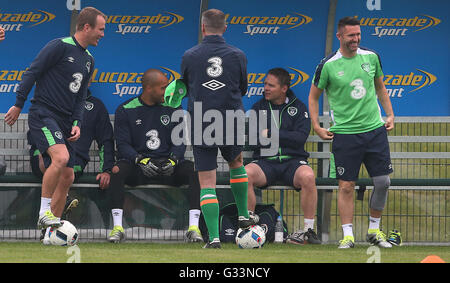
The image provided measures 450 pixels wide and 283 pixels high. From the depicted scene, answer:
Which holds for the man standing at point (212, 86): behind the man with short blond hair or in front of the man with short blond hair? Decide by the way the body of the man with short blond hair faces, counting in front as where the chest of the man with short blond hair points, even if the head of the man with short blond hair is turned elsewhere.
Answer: in front

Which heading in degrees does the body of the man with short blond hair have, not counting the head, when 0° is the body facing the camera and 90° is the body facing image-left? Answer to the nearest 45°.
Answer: approximately 315°

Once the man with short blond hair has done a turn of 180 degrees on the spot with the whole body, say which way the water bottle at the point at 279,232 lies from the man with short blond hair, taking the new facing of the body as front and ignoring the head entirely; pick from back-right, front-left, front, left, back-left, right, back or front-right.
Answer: back-right

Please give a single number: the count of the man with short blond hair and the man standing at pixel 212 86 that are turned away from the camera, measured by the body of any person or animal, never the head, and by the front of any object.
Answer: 1

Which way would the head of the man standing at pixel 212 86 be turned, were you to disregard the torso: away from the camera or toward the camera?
away from the camera

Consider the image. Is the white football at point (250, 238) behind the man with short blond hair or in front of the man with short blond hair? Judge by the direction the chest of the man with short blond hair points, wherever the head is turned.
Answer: in front

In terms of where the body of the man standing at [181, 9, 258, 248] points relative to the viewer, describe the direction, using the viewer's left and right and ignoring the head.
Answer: facing away from the viewer

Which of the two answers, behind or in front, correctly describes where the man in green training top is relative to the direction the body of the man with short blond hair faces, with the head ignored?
in front

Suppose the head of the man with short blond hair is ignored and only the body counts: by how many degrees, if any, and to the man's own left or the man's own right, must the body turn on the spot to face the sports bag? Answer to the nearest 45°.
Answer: approximately 45° to the man's own left

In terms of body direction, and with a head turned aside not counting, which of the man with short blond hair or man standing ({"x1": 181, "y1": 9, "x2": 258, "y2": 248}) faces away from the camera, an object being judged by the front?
the man standing
